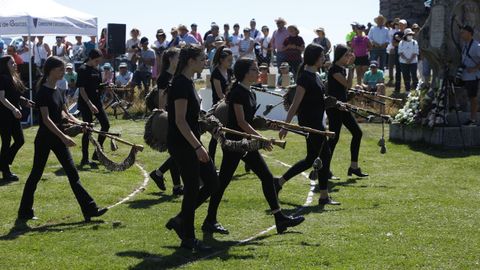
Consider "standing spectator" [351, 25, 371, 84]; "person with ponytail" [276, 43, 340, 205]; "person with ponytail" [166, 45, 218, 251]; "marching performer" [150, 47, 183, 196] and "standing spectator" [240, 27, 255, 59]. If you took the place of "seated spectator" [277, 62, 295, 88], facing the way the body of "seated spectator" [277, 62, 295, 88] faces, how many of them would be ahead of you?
3

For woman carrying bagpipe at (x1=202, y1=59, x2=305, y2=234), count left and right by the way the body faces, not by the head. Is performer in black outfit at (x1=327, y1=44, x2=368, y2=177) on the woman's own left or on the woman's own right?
on the woman's own left

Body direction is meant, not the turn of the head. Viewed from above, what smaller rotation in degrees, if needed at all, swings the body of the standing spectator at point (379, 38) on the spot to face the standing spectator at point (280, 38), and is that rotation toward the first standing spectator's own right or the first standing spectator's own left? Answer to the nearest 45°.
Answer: approximately 45° to the first standing spectator's own right

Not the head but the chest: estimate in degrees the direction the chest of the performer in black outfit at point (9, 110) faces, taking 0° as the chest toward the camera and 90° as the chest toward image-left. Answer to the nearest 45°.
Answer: approximately 270°

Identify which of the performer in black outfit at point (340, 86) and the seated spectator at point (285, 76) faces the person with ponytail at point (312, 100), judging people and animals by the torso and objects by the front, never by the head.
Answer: the seated spectator

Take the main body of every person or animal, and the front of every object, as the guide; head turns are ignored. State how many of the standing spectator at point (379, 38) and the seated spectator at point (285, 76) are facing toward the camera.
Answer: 2

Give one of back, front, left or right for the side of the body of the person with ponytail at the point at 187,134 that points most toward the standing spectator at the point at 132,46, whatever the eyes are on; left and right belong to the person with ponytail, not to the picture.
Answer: left

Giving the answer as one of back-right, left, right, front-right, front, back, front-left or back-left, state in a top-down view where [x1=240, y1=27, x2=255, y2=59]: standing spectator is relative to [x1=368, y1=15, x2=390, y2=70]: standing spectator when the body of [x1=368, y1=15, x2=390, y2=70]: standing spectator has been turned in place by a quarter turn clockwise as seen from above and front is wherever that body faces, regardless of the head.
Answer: front

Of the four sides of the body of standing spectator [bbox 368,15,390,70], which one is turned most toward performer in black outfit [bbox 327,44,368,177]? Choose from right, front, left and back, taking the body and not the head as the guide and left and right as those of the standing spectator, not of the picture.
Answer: front

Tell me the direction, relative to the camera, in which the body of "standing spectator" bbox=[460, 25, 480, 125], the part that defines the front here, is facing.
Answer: to the viewer's left

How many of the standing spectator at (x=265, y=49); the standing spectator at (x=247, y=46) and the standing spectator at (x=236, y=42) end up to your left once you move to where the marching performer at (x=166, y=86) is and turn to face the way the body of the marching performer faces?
3

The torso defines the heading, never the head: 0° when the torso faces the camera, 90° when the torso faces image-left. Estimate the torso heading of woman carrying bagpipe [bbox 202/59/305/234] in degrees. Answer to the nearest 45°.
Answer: approximately 270°

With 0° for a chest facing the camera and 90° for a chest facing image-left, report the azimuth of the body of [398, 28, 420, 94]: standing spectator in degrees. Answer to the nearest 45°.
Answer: approximately 0°

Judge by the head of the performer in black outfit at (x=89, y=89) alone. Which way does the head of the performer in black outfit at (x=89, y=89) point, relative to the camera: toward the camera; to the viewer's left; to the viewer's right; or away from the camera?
to the viewer's right

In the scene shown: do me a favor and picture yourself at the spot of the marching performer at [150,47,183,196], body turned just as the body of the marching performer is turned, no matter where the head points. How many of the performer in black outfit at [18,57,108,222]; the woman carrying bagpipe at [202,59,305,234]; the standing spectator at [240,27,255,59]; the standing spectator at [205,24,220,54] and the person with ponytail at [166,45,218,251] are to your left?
2

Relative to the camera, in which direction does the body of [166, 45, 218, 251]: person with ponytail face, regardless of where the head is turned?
to the viewer's right
